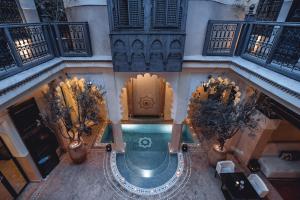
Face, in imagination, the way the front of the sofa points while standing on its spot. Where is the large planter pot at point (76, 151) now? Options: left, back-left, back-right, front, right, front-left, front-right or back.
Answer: front-right

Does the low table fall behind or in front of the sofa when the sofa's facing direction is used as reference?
in front

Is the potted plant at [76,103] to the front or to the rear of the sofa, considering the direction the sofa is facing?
to the front

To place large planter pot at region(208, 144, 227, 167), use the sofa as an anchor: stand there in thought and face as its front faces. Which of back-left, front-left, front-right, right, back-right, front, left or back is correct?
front-right

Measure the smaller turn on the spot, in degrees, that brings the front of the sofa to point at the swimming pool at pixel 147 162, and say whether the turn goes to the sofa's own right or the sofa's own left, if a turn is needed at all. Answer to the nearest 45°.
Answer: approximately 45° to the sofa's own right

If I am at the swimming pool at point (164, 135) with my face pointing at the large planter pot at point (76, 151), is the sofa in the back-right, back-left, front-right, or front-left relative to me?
back-left
